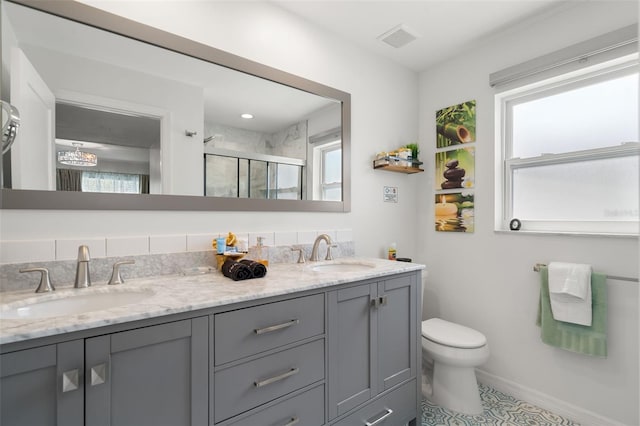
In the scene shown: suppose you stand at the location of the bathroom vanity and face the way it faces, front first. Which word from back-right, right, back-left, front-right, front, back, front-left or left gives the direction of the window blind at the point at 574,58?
front-left

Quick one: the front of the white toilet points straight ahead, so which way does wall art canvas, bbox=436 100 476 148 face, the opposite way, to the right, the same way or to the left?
to the right

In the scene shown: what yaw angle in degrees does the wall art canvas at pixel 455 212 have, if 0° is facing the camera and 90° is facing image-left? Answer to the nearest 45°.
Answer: approximately 45°

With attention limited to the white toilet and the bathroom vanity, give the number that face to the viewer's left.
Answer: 0

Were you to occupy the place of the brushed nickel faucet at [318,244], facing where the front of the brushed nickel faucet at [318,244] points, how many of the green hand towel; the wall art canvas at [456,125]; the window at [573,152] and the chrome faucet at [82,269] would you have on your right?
1

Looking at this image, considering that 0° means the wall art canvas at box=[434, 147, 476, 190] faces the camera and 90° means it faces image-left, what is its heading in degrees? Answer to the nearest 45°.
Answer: approximately 45°

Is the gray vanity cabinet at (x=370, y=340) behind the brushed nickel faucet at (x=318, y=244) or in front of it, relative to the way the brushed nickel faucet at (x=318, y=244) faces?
in front

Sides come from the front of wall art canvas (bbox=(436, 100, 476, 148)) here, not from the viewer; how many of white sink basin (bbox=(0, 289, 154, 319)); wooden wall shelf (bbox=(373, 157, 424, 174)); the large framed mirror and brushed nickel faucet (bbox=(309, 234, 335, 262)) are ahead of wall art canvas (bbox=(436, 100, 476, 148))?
4

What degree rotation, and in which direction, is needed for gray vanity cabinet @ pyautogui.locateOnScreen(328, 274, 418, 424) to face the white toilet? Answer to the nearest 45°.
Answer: approximately 90° to its left

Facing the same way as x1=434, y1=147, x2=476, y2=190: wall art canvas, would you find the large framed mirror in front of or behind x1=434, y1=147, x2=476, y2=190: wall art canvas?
in front

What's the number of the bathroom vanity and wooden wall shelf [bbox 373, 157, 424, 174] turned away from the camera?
0

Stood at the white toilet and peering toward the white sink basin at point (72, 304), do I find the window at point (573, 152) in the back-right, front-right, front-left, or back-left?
back-left

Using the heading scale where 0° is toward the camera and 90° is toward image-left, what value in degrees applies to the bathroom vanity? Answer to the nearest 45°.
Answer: approximately 315°
